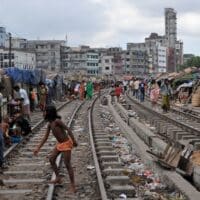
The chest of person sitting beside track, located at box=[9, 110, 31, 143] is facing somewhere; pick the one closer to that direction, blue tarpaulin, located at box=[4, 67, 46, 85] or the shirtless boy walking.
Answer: the shirtless boy walking

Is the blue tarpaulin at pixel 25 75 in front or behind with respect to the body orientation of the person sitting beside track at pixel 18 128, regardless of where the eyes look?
behind
